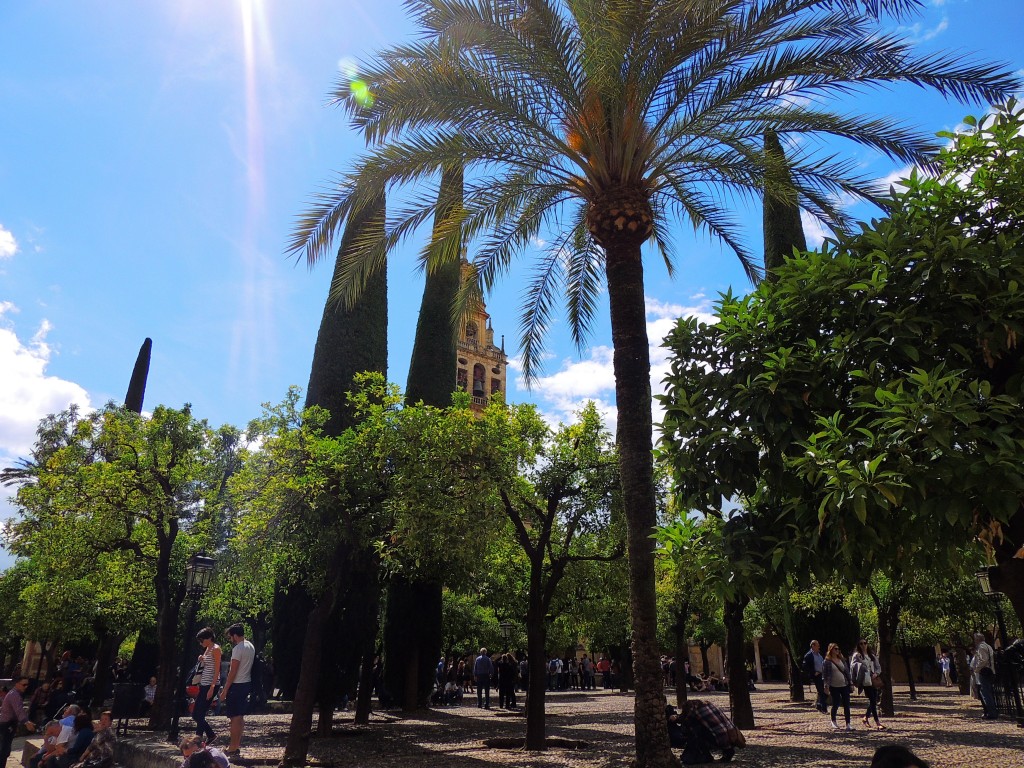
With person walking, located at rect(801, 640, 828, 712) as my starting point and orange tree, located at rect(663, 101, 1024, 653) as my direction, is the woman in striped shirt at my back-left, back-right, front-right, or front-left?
front-right

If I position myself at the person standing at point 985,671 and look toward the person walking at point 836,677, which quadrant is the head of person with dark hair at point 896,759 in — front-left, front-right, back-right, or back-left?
front-left

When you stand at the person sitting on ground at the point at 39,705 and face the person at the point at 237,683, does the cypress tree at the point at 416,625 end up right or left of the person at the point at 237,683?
left

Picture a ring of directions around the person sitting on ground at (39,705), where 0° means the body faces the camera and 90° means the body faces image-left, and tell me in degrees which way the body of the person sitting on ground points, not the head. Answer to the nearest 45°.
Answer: approximately 270°

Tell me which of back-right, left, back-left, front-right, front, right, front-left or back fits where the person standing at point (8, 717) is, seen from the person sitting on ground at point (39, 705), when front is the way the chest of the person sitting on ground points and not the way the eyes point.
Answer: right
